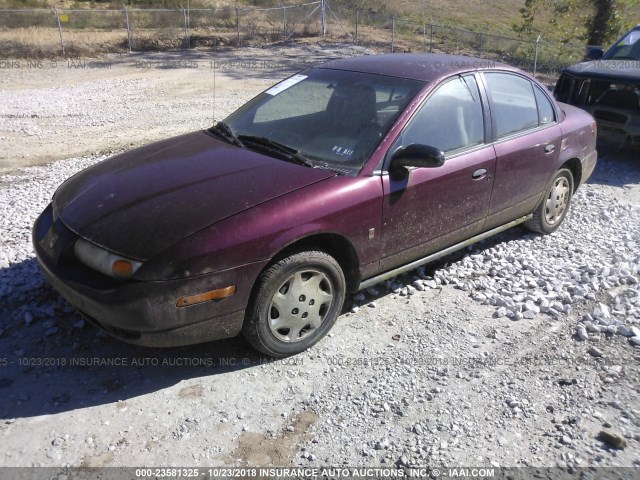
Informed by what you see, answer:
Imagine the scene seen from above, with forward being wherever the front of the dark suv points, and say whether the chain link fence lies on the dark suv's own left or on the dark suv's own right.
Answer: on the dark suv's own right

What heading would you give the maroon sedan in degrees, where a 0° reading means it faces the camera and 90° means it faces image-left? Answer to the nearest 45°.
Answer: approximately 45°

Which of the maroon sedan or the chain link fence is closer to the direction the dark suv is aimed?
the maroon sedan

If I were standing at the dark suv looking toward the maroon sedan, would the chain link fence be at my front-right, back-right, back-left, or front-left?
back-right

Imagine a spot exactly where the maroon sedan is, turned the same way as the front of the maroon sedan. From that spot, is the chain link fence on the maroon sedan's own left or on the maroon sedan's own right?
on the maroon sedan's own right

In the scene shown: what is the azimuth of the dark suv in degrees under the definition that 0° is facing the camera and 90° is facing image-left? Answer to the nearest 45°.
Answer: approximately 45°

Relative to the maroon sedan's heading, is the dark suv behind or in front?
behind
